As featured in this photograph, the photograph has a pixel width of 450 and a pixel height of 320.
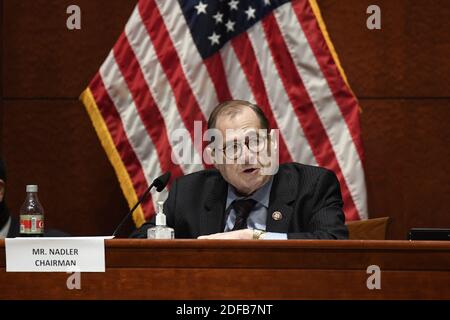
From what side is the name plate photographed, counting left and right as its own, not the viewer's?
front

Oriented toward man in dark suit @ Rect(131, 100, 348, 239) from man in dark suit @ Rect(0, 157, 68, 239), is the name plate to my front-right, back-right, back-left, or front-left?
front-right

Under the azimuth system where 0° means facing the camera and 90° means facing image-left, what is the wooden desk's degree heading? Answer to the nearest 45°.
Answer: approximately 0°

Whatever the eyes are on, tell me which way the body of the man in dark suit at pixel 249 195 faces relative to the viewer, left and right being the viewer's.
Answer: facing the viewer

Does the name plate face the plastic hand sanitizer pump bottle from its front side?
no

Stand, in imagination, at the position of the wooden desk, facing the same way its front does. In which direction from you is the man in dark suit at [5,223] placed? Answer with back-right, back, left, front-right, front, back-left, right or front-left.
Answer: back-right

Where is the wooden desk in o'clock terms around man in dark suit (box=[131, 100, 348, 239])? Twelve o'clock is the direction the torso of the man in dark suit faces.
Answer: The wooden desk is roughly at 12 o'clock from the man in dark suit.

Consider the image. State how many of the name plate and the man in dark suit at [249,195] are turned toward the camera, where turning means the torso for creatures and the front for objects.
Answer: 2

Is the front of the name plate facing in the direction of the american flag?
no

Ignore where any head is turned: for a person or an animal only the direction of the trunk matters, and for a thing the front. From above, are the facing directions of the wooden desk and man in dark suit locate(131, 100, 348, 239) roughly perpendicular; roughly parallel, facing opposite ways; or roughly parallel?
roughly parallel

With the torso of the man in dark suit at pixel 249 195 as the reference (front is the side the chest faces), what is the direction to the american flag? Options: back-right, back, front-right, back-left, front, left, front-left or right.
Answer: back

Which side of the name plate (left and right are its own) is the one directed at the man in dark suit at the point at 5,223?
back

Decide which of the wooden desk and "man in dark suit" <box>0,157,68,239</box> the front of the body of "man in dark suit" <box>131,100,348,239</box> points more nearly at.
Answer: the wooden desk
